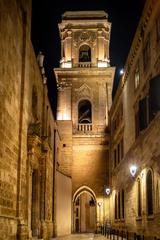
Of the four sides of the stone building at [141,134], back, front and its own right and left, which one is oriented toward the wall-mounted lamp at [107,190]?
right

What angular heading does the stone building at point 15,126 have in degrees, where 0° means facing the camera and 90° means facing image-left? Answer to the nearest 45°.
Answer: approximately 270°

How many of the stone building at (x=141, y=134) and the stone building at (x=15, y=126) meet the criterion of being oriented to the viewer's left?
1

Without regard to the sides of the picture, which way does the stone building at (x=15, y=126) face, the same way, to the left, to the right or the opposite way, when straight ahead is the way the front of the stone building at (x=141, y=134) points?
the opposite way

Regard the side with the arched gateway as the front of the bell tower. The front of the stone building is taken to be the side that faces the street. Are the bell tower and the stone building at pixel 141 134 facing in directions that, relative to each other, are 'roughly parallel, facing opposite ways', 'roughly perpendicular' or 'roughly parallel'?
roughly perpendicular

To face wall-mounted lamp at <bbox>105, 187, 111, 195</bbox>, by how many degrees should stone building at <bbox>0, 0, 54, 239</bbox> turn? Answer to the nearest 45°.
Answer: approximately 90° to its left

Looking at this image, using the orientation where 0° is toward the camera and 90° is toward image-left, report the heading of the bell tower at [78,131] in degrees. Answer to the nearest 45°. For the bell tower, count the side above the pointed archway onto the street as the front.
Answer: approximately 0°

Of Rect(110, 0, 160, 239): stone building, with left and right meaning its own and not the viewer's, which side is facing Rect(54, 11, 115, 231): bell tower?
right

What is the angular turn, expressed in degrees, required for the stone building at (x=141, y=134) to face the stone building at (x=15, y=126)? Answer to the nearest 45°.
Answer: approximately 45° to its left

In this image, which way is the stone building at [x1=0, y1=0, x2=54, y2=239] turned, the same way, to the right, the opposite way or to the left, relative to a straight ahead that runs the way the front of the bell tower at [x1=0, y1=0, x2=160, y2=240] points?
to the left

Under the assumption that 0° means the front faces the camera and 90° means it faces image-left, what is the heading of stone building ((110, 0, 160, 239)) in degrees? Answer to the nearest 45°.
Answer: approximately 90°
